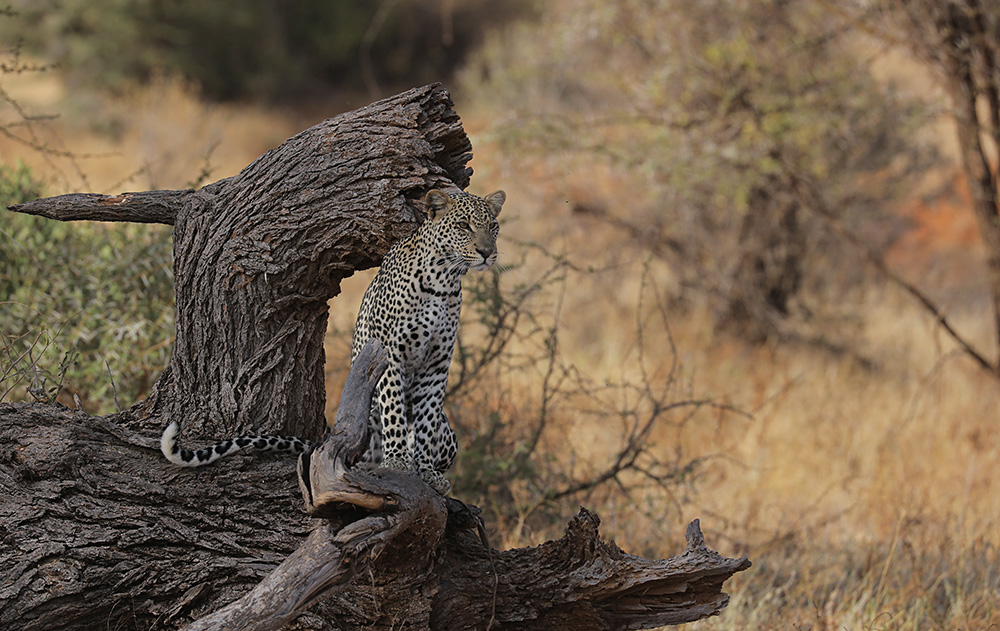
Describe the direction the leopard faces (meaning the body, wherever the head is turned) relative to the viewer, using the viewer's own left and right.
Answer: facing the viewer and to the right of the viewer
